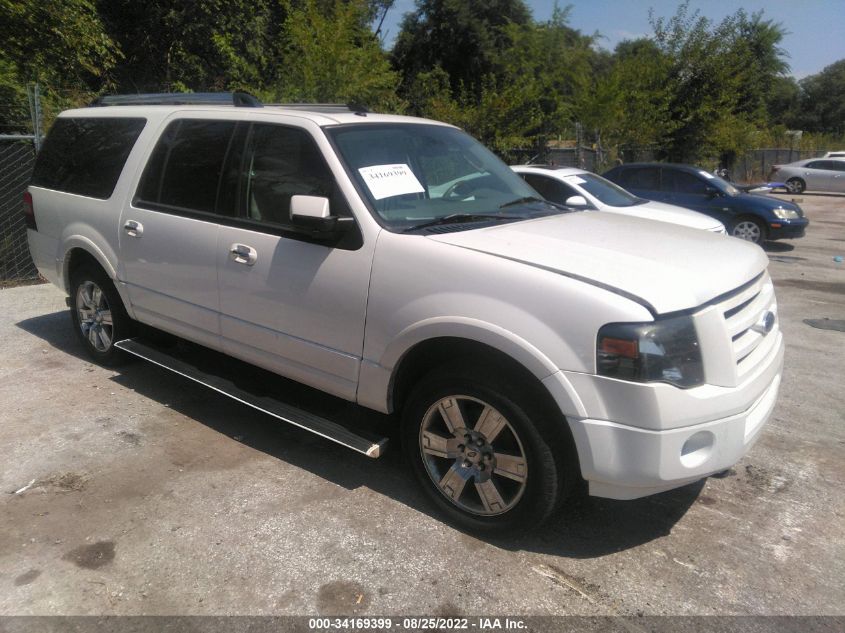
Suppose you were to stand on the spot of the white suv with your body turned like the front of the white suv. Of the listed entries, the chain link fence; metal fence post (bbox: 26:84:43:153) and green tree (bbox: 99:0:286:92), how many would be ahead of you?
0

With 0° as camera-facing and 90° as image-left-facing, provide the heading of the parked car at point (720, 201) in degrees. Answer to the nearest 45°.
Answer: approximately 315°

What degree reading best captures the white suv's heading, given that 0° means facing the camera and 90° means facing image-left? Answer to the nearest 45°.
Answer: approximately 315°

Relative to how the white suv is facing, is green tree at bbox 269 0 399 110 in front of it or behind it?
behind

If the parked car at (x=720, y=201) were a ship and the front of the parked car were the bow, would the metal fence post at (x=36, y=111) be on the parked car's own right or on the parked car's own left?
on the parked car's own right

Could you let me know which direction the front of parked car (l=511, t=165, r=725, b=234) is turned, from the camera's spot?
facing the viewer and to the right of the viewer

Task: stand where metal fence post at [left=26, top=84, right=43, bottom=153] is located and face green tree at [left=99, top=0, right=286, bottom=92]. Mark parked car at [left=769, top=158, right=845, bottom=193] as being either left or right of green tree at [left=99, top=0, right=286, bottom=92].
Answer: right

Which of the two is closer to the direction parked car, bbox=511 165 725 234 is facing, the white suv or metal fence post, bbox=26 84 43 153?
the white suv

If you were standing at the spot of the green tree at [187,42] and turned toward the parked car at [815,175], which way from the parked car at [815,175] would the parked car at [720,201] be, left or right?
right

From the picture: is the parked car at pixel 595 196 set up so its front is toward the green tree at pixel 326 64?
no

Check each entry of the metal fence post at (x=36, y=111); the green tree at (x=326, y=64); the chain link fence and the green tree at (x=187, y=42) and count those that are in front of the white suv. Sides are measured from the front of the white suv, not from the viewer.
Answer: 0

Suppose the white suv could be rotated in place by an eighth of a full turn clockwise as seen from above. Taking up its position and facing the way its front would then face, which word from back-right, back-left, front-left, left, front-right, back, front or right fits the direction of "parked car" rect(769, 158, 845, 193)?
back-left

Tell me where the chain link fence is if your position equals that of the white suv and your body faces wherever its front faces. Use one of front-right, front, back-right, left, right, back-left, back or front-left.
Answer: back

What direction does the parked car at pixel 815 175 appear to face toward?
to the viewer's right

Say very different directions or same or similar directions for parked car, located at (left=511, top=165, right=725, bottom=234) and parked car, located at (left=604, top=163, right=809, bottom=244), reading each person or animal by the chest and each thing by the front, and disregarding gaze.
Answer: same or similar directions
